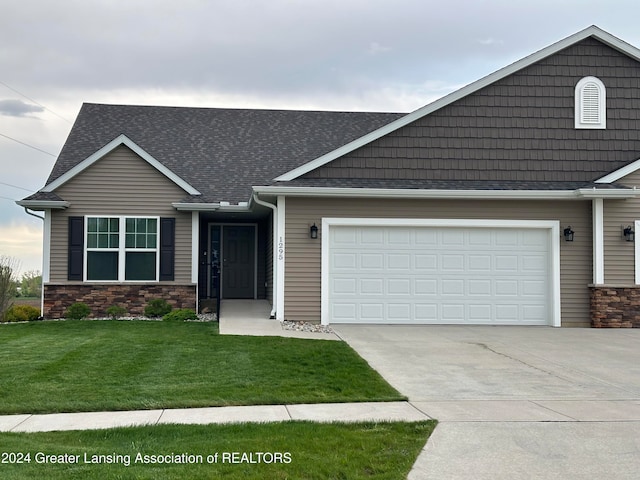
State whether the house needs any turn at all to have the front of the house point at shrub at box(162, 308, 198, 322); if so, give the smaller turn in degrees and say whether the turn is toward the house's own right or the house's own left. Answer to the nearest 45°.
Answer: approximately 90° to the house's own right

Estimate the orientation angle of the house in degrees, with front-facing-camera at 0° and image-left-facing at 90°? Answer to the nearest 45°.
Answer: approximately 0°

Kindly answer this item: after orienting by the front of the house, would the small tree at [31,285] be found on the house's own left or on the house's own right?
on the house's own right

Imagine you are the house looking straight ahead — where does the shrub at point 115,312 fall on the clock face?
The shrub is roughly at 3 o'clock from the house.

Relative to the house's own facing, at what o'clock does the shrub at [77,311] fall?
The shrub is roughly at 3 o'clock from the house.

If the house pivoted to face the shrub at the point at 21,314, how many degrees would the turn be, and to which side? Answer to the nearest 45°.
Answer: approximately 90° to its right
